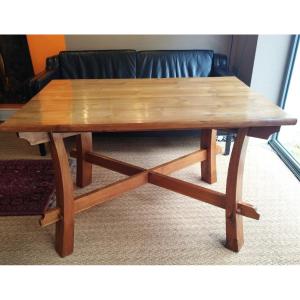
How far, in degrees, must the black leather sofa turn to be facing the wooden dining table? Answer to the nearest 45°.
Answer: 0° — it already faces it

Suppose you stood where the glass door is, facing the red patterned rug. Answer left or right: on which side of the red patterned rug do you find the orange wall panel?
right

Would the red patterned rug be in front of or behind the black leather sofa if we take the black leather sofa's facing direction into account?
in front

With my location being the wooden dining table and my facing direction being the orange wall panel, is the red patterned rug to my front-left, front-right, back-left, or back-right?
front-left

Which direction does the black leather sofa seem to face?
toward the camera

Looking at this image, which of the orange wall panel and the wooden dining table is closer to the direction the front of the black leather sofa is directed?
the wooden dining table

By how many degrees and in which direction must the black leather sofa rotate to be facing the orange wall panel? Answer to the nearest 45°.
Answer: approximately 135° to its right

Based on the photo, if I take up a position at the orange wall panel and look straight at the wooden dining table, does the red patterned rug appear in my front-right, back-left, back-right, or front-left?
front-right

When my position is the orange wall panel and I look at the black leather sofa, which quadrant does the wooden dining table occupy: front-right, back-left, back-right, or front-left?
front-right

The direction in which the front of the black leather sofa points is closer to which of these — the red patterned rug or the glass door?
the red patterned rug

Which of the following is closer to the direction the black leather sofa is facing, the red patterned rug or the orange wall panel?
the red patterned rug

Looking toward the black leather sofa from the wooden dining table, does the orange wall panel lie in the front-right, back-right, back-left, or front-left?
front-left

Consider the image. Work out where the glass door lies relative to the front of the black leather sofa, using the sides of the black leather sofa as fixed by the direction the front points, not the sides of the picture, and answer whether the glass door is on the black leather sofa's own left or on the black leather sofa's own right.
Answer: on the black leather sofa's own left
